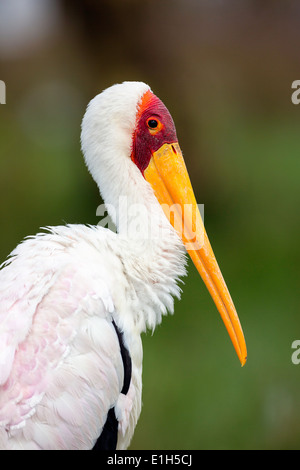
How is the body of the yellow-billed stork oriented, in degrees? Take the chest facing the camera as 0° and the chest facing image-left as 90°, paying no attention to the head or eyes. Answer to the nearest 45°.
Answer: approximately 270°
